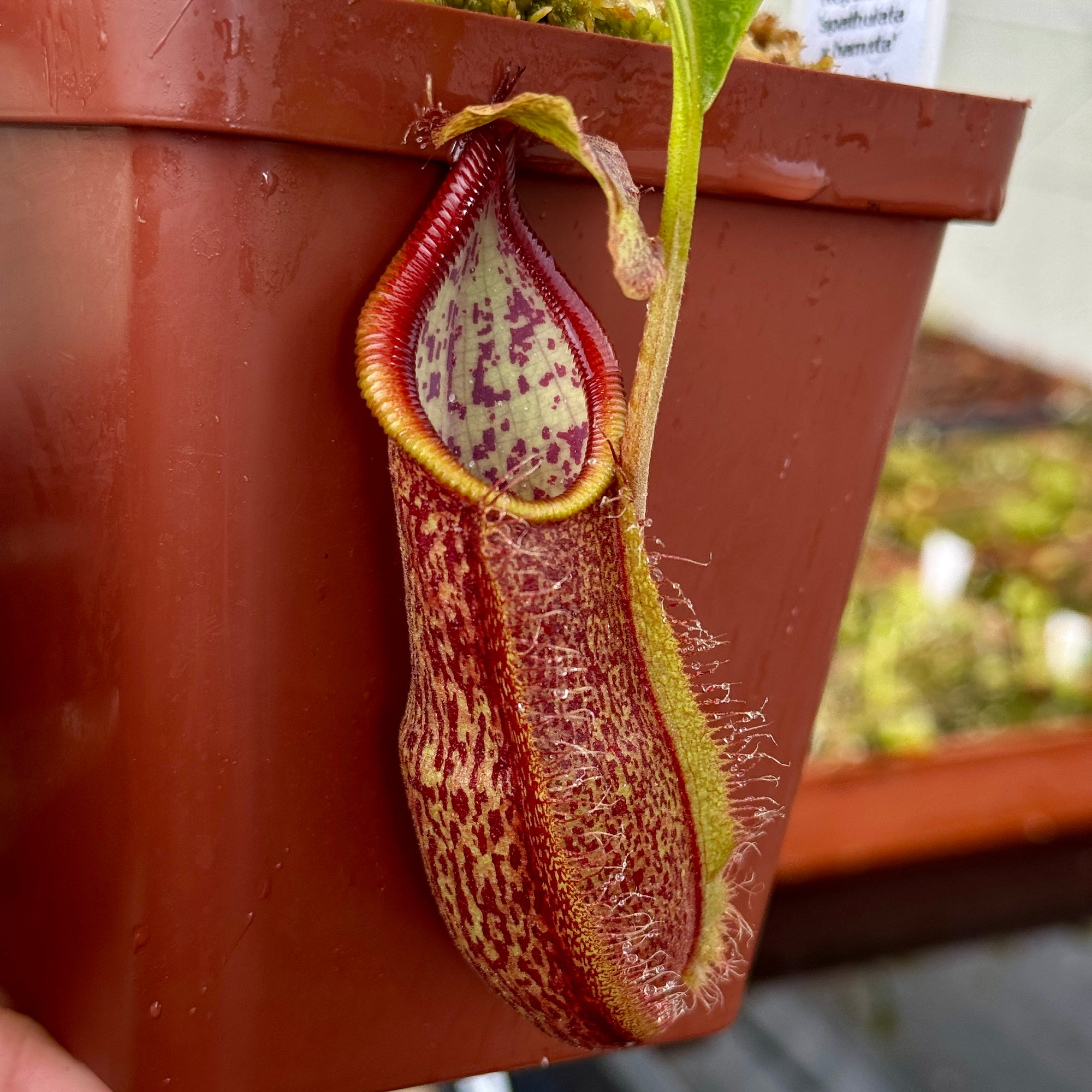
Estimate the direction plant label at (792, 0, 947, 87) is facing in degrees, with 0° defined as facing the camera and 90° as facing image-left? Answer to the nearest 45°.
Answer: approximately 0°

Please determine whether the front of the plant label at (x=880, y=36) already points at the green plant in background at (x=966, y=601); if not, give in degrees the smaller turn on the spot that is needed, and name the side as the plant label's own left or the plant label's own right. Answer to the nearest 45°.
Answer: approximately 180°
